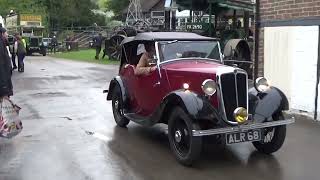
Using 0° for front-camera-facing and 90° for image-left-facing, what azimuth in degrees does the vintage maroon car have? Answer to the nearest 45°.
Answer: approximately 315°

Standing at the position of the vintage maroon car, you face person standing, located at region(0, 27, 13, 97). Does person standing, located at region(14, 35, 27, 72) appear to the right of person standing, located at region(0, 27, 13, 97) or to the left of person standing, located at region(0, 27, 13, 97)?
right

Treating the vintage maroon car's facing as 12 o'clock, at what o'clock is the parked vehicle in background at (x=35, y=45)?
The parked vehicle in background is roughly at 7 o'clock from the vintage maroon car.

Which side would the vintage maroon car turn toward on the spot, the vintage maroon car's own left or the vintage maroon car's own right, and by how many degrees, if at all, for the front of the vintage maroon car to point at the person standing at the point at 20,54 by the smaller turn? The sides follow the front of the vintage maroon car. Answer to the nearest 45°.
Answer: approximately 180°

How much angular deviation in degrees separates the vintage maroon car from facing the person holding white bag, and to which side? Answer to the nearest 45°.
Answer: approximately 135° to its right

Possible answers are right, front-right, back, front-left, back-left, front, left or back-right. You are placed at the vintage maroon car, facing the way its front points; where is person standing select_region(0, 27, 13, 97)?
back-right

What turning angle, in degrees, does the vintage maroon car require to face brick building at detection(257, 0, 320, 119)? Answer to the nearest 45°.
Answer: approximately 90° to its left
